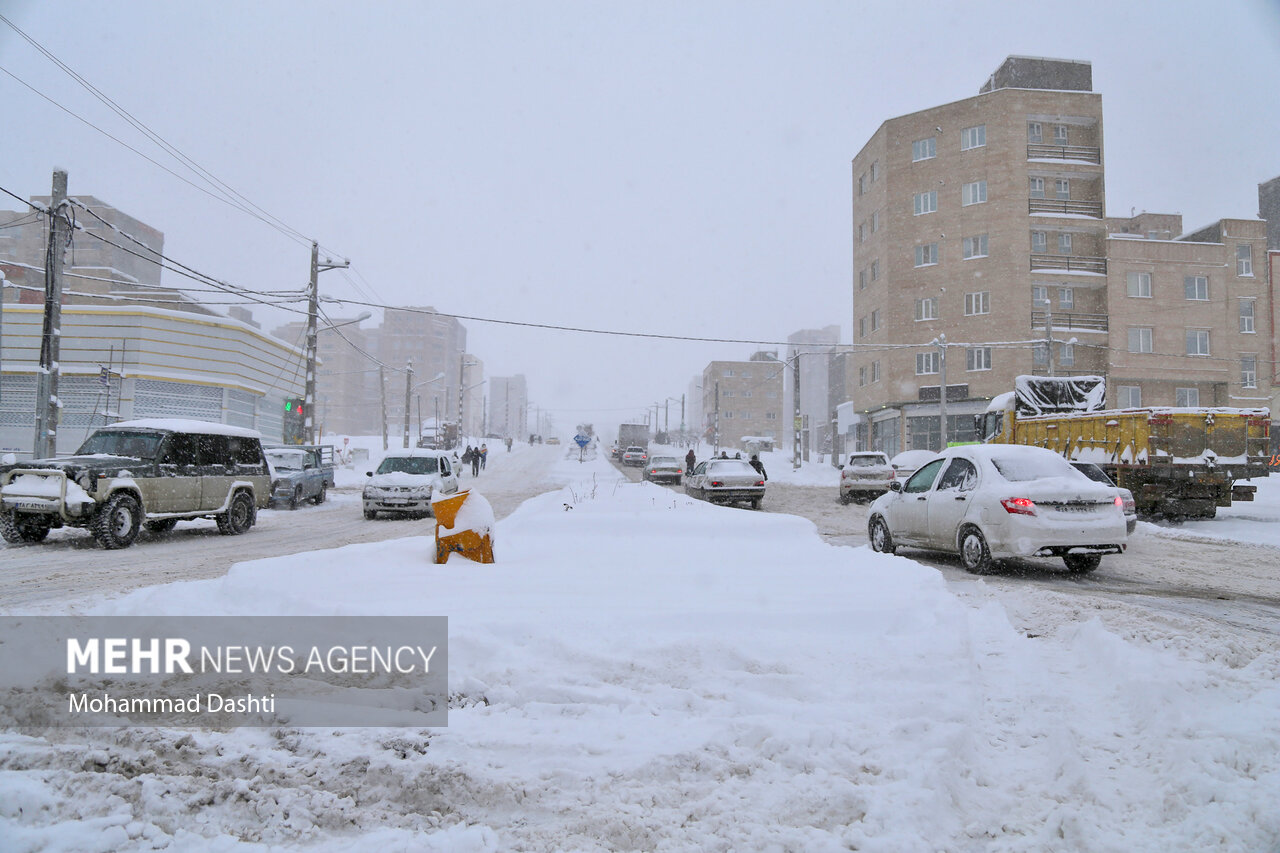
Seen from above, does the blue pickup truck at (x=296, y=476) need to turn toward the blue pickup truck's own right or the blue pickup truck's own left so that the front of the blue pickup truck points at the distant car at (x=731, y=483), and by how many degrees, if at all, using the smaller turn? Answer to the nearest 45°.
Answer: approximately 90° to the blue pickup truck's own left

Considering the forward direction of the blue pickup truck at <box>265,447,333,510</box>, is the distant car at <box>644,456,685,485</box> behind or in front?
behind

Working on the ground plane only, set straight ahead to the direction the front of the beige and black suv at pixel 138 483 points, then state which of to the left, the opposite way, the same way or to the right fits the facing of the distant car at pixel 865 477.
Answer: the opposite way

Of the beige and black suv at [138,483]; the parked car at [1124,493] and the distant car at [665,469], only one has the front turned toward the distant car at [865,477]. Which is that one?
the parked car

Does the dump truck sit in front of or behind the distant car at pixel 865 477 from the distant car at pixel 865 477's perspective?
behind

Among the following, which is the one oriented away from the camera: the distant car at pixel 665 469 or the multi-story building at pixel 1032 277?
the distant car

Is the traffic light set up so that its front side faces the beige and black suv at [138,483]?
yes

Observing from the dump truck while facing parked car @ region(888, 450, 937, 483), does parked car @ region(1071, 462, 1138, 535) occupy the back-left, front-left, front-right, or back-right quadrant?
back-left

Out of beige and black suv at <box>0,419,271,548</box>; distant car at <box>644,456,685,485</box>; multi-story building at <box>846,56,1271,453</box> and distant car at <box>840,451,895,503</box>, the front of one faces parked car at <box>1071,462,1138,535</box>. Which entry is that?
the multi-story building

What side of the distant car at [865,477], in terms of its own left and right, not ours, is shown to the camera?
back

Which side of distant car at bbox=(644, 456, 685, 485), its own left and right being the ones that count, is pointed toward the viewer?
back
